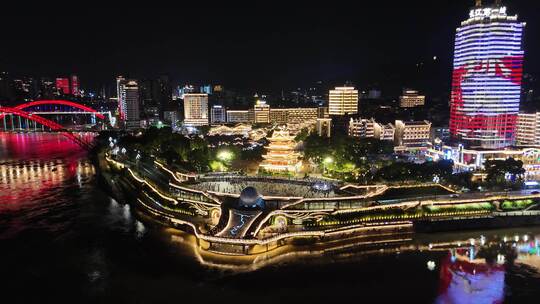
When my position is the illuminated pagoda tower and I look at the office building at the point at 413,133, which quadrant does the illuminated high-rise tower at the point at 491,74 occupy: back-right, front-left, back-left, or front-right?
front-right

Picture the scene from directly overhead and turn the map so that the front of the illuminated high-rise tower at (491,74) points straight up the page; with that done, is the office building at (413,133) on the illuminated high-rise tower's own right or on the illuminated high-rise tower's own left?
on the illuminated high-rise tower's own right

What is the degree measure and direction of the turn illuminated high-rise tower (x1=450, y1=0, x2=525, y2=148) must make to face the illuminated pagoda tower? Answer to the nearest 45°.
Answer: approximately 45° to its right

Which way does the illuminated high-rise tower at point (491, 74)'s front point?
toward the camera

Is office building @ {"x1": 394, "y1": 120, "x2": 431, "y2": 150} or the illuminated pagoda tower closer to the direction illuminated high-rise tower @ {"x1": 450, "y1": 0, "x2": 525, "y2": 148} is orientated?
the illuminated pagoda tower
